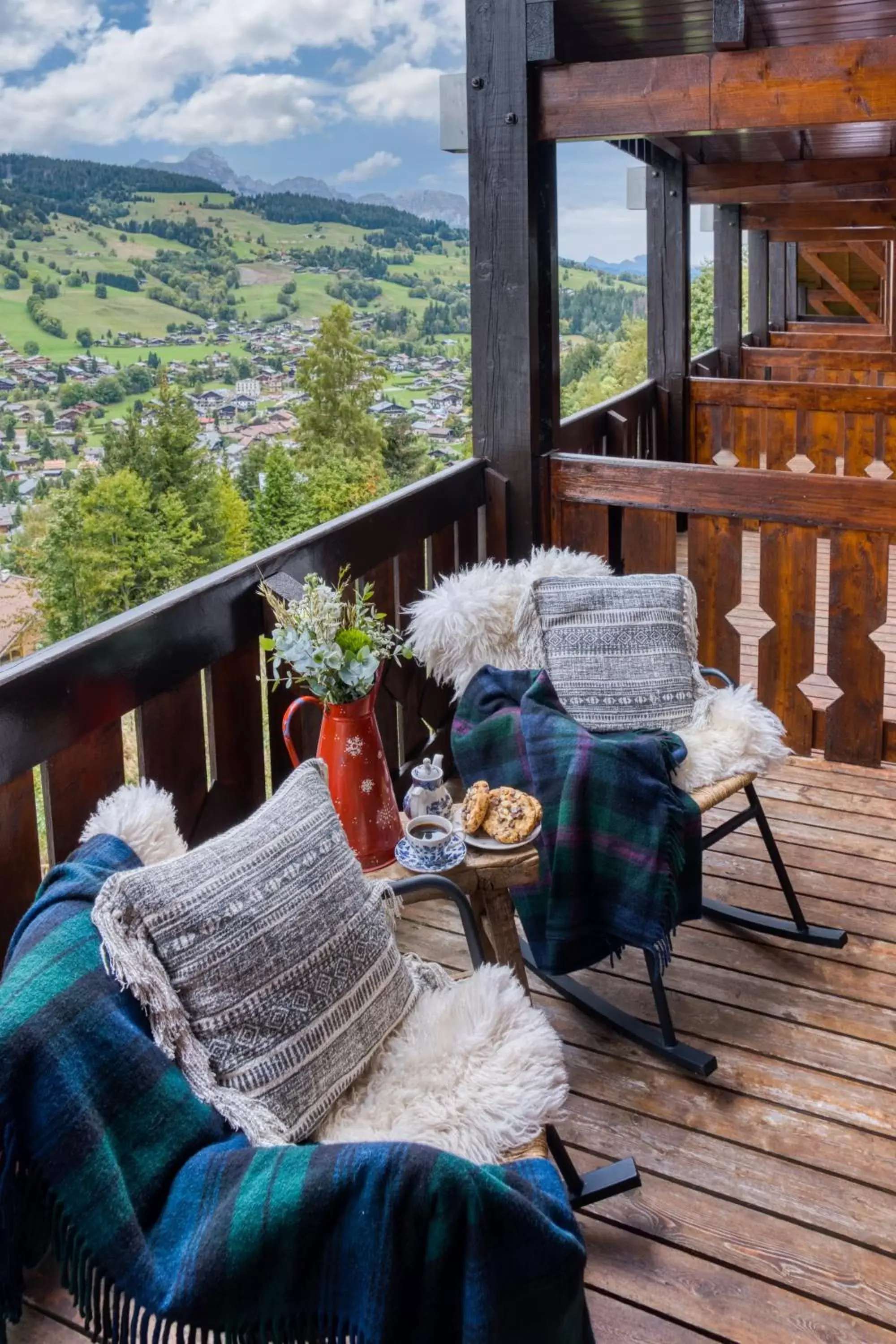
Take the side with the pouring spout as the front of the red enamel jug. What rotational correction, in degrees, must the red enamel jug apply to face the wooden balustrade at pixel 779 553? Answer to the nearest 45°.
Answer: approximately 45° to its left

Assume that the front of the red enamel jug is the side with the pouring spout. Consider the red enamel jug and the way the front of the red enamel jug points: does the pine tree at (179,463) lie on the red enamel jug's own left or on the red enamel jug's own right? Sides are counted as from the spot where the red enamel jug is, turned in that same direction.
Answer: on the red enamel jug's own left

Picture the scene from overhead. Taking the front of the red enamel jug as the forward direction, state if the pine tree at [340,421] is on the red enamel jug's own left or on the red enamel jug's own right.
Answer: on the red enamel jug's own left

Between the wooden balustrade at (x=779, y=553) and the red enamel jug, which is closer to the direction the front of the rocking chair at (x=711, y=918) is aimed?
the red enamel jug

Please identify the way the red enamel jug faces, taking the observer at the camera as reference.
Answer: facing to the right of the viewer
